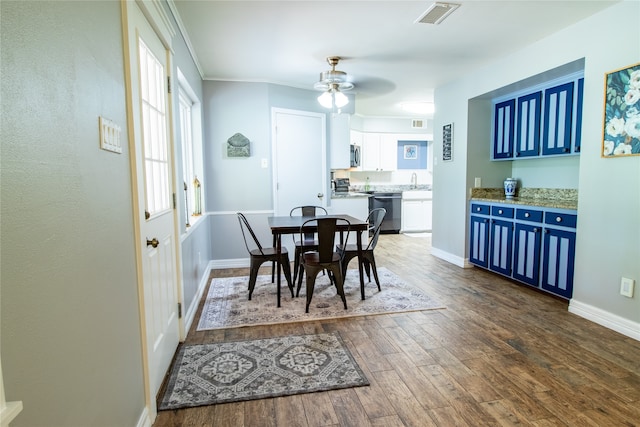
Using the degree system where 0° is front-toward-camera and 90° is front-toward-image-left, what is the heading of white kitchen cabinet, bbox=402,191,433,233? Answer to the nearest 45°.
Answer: approximately 0°

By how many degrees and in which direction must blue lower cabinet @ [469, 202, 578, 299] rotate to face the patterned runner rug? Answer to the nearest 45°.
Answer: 0° — it already faces it

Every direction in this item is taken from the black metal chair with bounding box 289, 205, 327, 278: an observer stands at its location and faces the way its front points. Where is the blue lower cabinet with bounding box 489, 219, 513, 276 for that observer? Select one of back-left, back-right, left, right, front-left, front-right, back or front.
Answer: left

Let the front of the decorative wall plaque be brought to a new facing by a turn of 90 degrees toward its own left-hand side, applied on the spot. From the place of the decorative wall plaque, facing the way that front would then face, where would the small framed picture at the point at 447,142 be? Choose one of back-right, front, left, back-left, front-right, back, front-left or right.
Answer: front

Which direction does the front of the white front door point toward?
to the viewer's right

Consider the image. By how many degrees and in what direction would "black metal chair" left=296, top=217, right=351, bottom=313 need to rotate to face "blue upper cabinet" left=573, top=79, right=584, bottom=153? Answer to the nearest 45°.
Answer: approximately 90° to its right

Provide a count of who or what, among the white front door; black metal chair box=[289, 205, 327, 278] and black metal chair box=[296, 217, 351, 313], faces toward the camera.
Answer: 1

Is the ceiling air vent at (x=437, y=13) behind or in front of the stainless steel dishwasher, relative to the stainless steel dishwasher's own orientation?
in front

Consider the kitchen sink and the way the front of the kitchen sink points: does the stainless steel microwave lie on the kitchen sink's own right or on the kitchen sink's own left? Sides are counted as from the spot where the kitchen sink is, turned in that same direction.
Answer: on the kitchen sink's own right

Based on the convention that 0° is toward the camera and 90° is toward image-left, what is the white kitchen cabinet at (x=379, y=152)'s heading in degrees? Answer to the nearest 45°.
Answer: approximately 0°
